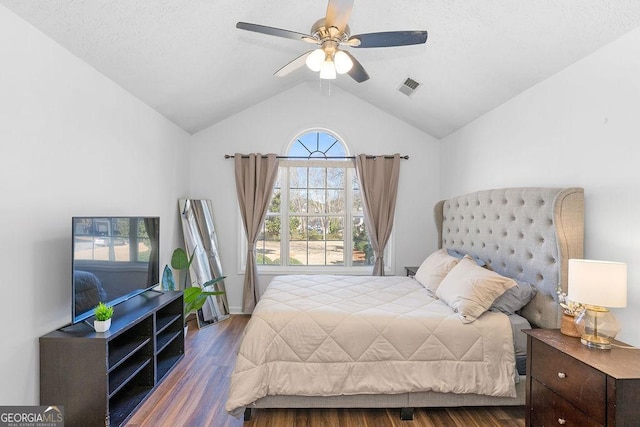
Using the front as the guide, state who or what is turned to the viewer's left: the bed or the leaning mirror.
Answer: the bed

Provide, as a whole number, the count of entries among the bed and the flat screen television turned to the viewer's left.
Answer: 1

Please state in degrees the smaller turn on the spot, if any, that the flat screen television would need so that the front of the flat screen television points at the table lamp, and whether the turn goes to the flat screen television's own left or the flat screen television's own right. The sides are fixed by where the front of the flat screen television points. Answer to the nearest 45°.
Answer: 0° — it already faces it

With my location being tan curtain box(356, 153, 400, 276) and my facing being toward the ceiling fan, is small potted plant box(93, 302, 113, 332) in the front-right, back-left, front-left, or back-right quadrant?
front-right

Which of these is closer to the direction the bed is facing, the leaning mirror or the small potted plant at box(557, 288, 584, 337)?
the leaning mirror

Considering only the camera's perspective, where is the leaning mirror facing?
facing the viewer and to the right of the viewer

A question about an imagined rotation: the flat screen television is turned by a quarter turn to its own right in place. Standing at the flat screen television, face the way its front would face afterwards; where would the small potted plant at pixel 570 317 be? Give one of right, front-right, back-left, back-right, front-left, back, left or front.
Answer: left

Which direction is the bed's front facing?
to the viewer's left

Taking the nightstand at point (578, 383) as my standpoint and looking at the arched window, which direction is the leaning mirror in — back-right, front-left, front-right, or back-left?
front-left

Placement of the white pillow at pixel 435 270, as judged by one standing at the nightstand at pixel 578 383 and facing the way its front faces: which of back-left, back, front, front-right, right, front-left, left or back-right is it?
right

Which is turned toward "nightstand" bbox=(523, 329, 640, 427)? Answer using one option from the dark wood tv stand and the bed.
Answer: the dark wood tv stand

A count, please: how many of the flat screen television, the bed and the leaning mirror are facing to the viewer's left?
1

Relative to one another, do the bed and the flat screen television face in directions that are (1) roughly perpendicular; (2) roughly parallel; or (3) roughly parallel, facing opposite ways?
roughly parallel, facing opposite ways

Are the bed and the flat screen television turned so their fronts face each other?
yes

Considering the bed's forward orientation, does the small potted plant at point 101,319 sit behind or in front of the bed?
in front
